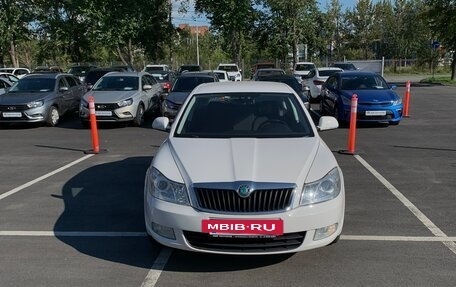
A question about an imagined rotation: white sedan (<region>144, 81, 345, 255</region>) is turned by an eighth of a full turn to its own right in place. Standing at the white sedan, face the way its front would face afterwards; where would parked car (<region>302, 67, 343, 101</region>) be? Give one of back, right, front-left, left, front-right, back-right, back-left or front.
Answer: back-right

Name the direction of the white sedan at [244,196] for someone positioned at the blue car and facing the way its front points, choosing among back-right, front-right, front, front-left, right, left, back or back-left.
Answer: front-right

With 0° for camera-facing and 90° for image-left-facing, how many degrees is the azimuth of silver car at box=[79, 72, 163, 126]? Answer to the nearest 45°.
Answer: approximately 45°

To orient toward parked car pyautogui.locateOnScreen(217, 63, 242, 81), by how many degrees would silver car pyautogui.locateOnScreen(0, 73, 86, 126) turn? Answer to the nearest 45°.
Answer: approximately 180°

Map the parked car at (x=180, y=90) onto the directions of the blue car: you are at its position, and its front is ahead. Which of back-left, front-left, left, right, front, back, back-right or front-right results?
back-right

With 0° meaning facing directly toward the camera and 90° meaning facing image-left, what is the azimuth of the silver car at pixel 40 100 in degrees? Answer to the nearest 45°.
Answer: approximately 45°

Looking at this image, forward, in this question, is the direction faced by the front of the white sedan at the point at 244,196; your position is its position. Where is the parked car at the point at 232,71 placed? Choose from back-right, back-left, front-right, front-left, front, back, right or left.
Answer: back

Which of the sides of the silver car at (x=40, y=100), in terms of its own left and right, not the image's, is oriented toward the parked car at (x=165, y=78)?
back

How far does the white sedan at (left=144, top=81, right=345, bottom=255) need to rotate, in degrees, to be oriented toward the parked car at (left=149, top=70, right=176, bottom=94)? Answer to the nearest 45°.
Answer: approximately 180°

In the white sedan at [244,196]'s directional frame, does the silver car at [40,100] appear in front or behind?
behind

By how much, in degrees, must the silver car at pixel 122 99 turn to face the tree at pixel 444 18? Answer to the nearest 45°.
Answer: approximately 180°

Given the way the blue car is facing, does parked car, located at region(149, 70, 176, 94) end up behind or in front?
behind
